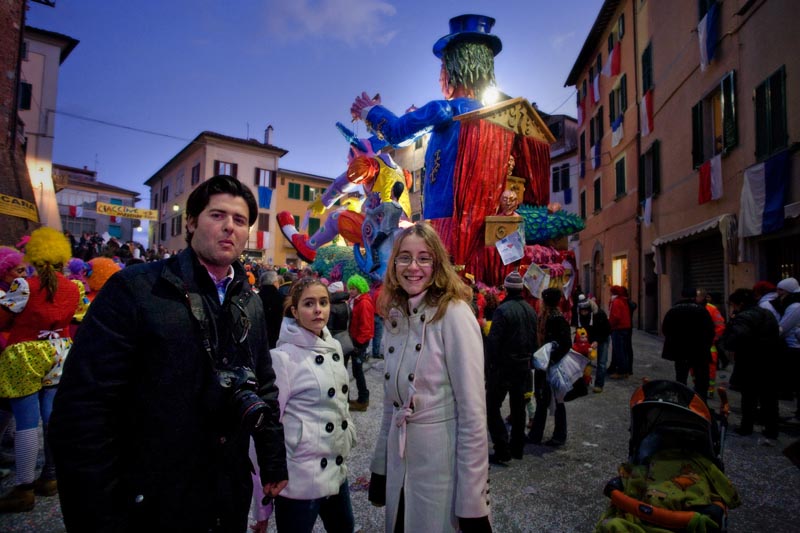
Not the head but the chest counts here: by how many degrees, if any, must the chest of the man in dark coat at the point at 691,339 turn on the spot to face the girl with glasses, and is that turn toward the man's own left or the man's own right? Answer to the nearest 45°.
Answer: approximately 180°

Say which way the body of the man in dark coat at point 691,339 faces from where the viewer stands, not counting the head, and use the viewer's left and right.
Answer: facing away from the viewer

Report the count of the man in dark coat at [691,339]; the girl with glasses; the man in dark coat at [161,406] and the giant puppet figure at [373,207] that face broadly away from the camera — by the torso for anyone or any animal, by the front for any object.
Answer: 1

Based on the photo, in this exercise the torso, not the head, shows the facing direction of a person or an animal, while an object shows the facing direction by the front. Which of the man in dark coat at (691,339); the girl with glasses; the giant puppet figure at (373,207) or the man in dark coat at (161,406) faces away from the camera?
the man in dark coat at (691,339)

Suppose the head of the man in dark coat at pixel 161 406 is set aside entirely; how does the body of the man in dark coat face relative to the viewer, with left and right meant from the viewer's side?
facing the viewer and to the right of the viewer
